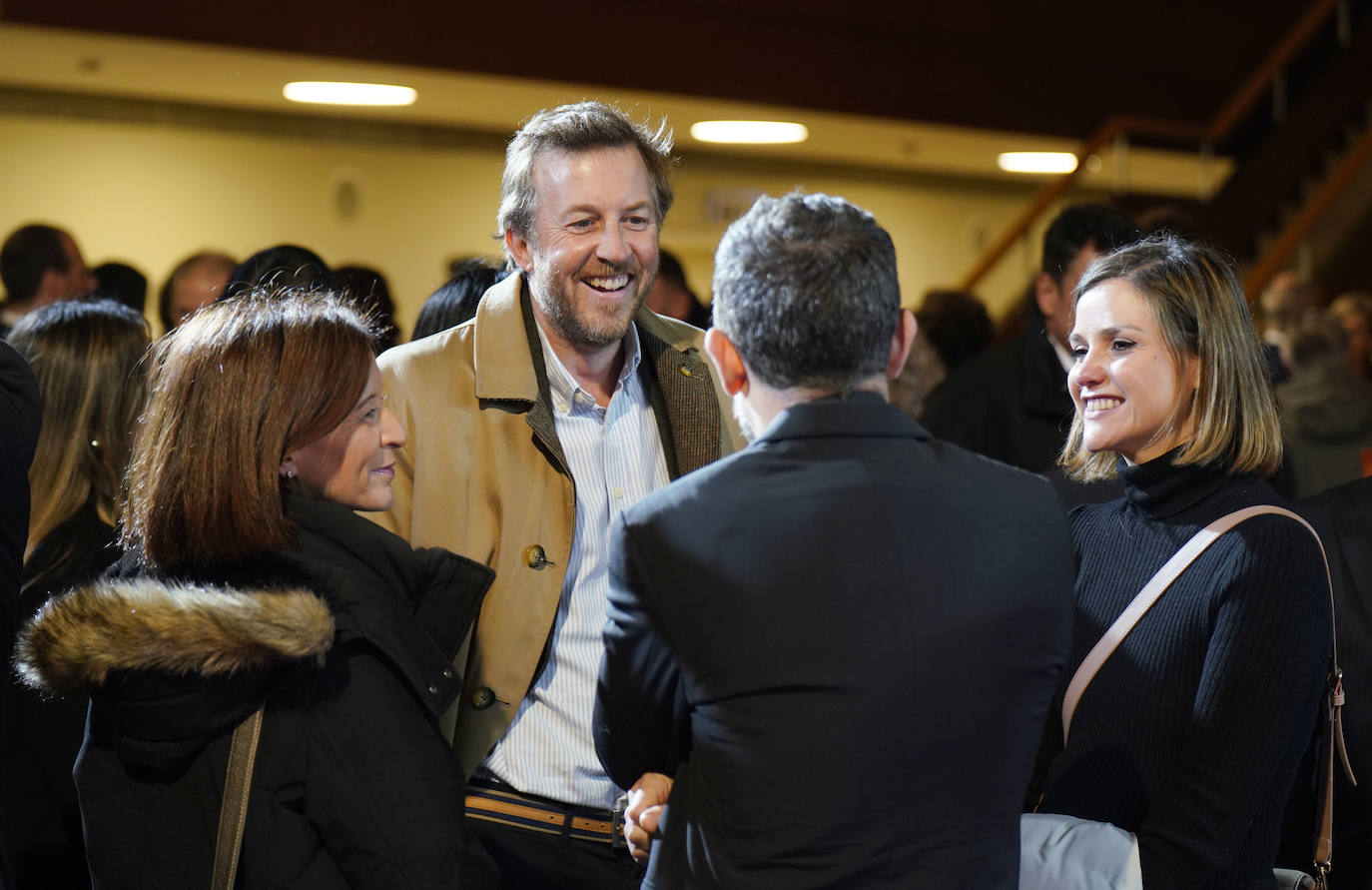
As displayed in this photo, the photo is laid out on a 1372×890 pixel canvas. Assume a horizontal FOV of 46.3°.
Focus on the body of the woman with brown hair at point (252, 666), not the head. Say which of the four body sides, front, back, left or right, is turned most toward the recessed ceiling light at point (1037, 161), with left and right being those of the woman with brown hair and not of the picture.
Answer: front

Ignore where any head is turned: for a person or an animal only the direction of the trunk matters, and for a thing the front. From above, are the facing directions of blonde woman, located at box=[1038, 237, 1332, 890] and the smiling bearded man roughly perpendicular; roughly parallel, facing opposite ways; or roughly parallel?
roughly perpendicular

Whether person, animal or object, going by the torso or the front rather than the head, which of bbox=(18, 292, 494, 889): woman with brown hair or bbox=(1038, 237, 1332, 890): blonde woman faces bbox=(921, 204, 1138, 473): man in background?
the woman with brown hair

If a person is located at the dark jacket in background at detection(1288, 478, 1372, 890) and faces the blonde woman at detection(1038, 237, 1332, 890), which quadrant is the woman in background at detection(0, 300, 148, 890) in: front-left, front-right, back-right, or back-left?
front-right

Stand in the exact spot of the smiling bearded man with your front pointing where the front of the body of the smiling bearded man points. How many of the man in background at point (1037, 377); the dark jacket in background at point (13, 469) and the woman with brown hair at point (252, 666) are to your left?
1

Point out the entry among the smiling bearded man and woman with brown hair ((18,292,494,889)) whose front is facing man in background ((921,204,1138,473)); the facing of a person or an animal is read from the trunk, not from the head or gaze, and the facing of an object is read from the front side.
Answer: the woman with brown hair

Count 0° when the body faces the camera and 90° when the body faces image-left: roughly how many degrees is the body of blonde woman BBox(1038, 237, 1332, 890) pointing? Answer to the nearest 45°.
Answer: approximately 45°

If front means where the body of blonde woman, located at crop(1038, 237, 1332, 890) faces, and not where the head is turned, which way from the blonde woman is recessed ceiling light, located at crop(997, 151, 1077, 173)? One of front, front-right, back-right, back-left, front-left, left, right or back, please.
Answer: back-right

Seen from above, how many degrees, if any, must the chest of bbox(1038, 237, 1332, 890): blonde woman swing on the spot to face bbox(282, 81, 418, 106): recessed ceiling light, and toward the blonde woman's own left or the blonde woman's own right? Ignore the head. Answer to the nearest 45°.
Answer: approximately 90° to the blonde woman's own right

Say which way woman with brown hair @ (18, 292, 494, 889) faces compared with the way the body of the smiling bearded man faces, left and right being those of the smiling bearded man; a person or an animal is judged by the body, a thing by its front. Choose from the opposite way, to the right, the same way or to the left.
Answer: to the left

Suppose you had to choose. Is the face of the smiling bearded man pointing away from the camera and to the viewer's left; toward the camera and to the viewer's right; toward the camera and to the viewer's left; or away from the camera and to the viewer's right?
toward the camera and to the viewer's right

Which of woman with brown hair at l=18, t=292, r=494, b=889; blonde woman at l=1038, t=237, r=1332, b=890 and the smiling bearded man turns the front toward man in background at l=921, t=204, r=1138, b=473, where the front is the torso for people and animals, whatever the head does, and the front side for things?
the woman with brown hair

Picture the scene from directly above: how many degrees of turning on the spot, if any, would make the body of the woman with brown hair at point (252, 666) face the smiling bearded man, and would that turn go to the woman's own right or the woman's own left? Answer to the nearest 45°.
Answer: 0° — they already face them

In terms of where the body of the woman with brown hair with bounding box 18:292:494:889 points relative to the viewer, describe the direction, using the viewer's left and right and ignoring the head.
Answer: facing away from the viewer and to the right of the viewer

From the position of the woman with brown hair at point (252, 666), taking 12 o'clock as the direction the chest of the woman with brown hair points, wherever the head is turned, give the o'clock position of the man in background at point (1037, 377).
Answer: The man in background is roughly at 12 o'clock from the woman with brown hair.

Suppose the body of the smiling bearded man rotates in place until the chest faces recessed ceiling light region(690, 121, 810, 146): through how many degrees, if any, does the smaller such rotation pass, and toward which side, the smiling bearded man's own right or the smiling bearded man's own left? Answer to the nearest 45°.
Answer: approximately 135° to the smiling bearded man's own left

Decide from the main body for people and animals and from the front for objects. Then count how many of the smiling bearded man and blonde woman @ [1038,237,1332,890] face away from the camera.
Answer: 0

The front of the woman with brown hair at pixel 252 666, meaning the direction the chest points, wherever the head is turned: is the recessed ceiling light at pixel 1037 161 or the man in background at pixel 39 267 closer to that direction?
the recessed ceiling light

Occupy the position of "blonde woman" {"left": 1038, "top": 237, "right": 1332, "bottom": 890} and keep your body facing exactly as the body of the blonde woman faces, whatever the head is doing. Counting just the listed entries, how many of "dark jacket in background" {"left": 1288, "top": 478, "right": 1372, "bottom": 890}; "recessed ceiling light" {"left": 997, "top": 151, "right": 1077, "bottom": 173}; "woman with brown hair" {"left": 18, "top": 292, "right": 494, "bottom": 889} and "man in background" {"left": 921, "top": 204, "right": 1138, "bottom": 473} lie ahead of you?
1
